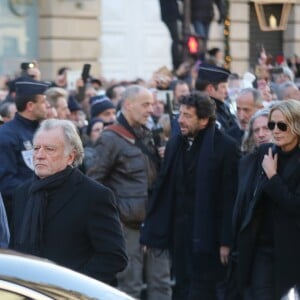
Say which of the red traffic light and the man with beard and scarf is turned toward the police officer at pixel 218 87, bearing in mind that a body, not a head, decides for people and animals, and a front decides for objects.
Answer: the red traffic light

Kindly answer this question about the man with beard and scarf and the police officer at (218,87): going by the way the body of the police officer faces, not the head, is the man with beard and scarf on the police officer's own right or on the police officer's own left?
on the police officer's own right

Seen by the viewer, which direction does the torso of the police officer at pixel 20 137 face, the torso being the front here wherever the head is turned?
to the viewer's right

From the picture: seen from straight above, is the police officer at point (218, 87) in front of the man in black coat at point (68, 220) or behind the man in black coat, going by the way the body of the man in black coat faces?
behind

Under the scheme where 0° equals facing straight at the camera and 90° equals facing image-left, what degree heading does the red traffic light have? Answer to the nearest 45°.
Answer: approximately 0°
